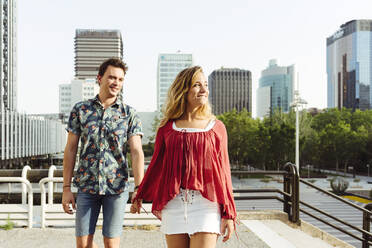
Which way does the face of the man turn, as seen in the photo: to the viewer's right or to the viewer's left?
to the viewer's right

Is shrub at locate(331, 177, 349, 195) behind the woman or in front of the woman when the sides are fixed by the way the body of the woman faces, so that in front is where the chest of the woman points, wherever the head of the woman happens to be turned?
behind

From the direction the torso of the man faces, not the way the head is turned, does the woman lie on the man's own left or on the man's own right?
on the man's own left

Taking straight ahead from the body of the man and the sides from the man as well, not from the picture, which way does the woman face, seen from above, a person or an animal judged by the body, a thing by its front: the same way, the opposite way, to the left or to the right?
the same way

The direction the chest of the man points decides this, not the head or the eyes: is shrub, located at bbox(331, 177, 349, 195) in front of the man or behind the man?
behind

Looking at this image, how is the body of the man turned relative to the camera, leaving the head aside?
toward the camera

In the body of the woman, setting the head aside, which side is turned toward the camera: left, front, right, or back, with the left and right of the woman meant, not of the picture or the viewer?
front

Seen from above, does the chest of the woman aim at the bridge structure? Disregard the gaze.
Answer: no

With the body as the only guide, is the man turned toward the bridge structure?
no

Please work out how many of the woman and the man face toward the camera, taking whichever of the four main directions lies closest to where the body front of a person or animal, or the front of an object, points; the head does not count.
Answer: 2
